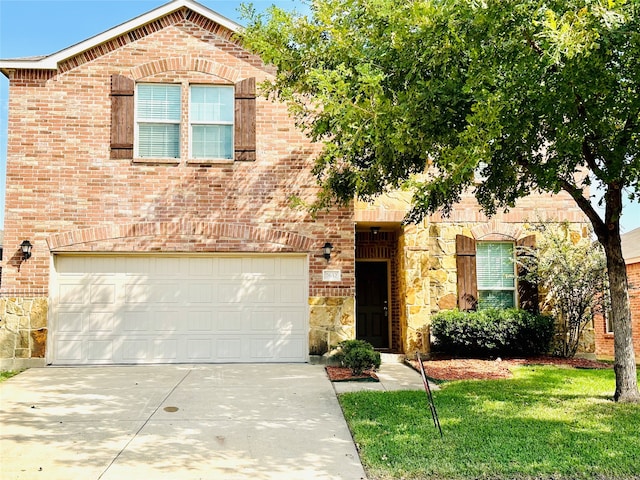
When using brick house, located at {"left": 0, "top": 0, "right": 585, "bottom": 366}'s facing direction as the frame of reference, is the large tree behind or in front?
in front

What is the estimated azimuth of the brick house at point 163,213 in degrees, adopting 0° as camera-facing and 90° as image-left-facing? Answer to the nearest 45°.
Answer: approximately 0°

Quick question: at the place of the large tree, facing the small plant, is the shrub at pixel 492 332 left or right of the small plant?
right

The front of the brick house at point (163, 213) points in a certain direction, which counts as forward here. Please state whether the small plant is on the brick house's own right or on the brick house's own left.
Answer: on the brick house's own left

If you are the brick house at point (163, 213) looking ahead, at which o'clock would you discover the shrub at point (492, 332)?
The shrub is roughly at 9 o'clock from the brick house.

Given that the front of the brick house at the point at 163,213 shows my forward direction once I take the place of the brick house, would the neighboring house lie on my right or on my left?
on my left
